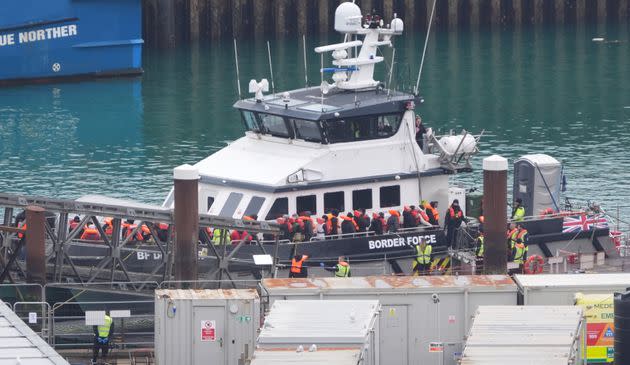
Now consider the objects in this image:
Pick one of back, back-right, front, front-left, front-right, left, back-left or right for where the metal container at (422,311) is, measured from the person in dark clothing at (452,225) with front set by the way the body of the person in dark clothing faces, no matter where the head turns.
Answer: front

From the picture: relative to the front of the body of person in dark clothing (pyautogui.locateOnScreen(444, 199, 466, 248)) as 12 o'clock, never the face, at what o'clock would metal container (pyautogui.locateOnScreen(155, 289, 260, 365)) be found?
The metal container is roughly at 1 o'clock from the person in dark clothing.

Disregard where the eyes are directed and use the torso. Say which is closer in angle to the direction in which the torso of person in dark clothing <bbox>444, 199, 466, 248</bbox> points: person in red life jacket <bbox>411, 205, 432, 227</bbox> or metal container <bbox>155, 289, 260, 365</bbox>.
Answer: the metal container

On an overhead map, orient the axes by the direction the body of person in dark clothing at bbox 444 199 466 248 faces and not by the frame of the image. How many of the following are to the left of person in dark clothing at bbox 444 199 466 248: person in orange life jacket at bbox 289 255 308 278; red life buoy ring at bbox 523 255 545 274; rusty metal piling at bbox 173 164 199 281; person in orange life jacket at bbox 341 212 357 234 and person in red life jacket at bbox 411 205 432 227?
1

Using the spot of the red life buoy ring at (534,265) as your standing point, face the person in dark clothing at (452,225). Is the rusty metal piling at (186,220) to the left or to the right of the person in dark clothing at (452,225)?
left

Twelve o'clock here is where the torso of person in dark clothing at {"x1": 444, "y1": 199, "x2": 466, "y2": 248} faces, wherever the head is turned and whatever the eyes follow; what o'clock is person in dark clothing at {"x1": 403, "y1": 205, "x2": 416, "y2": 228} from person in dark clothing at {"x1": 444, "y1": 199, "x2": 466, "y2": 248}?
person in dark clothing at {"x1": 403, "y1": 205, "x2": 416, "y2": 228} is roughly at 3 o'clock from person in dark clothing at {"x1": 444, "y1": 199, "x2": 466, "y2": 248}.

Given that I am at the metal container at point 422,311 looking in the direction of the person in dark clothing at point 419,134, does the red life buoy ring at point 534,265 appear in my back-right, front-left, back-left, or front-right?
front-right

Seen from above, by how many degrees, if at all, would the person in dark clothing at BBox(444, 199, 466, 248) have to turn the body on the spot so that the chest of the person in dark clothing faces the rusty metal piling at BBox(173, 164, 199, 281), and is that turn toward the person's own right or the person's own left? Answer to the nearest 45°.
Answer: approximately 45° to the person's own right

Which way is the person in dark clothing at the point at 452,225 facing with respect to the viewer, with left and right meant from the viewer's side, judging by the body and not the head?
facing the viewer

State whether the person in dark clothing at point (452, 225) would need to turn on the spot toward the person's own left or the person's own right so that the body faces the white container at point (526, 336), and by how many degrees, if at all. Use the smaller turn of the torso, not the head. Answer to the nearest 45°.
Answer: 0° — they already face it

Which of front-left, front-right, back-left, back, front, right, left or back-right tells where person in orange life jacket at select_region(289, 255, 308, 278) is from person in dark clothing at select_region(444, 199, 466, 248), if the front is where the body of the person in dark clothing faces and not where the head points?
front-right

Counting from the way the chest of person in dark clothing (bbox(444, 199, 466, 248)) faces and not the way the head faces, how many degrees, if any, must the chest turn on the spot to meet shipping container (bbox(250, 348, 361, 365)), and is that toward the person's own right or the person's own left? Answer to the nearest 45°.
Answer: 0° — they already face it

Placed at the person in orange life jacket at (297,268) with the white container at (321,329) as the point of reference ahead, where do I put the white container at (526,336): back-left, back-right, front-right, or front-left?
front-left

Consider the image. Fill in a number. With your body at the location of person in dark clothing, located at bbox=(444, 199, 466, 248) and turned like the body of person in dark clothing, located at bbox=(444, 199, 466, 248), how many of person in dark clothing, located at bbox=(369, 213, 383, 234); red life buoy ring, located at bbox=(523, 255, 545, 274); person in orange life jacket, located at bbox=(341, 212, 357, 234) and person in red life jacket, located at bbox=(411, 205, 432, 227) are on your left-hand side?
1

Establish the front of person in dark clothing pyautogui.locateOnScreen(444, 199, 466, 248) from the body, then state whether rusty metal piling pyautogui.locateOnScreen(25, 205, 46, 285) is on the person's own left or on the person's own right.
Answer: on the person's own right

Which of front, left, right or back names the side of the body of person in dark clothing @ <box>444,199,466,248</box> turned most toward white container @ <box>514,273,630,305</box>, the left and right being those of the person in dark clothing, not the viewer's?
front

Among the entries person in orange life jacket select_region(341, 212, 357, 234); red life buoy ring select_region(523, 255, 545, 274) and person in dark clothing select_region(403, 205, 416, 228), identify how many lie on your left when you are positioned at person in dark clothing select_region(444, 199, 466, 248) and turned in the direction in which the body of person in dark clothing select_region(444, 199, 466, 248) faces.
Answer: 1
